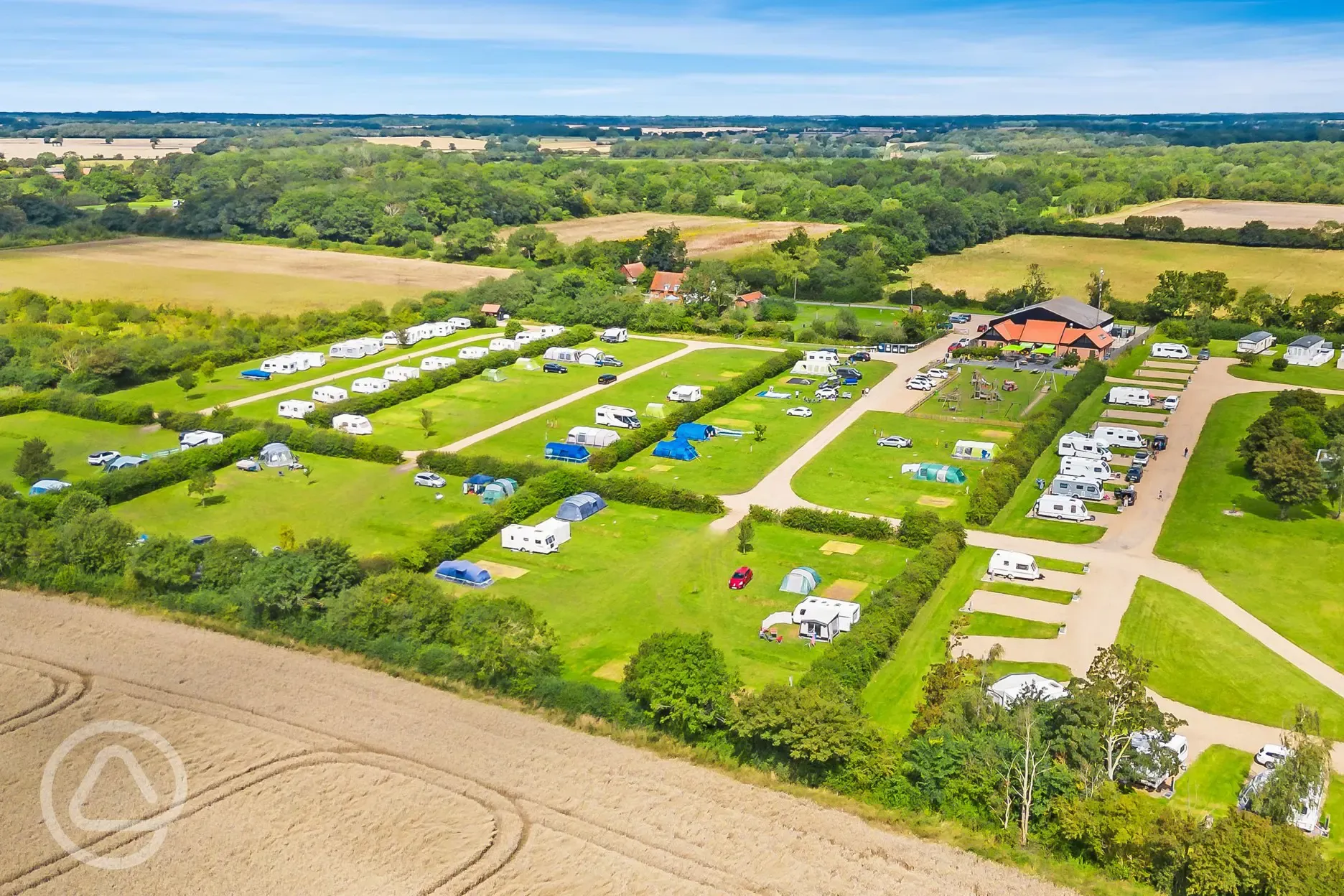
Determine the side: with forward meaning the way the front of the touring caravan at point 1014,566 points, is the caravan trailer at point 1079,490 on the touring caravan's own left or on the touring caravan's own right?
on the touring caravan's own left

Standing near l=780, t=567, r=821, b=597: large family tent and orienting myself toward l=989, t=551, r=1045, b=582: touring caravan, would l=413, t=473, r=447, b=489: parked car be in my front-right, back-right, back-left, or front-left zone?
back-left

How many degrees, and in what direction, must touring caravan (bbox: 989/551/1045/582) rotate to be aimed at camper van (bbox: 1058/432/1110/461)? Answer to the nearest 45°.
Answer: approximately 90° to its left

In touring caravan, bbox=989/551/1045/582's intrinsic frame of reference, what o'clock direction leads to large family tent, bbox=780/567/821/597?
The large family tent is roughly at 5 o'clock from the touring caravan.

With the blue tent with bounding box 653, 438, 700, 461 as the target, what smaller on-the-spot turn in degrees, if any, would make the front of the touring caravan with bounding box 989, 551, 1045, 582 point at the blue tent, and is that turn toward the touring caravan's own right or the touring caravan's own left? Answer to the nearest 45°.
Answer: approximately 135° to the touring caravan's own left

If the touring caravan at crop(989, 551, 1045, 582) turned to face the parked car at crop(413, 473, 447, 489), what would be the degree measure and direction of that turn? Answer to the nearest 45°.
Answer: approximately 180°

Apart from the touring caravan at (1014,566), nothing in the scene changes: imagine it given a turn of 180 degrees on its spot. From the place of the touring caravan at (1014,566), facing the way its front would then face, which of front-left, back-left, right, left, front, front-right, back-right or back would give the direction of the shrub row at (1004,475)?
right

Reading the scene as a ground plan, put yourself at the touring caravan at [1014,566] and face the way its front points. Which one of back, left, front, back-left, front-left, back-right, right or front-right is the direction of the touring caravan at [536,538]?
back

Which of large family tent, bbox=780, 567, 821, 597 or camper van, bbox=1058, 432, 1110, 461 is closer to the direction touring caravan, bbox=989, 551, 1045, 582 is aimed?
the camper van

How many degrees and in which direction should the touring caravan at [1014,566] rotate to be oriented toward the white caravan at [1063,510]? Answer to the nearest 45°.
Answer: approximately 90° to its left

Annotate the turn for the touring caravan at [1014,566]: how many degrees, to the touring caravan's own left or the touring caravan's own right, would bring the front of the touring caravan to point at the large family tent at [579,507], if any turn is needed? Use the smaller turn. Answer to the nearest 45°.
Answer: approximately 180°

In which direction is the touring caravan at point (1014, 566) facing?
to the viewer's right

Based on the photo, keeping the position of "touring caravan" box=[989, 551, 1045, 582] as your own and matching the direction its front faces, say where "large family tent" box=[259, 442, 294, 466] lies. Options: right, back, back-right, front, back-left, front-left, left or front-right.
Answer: back
